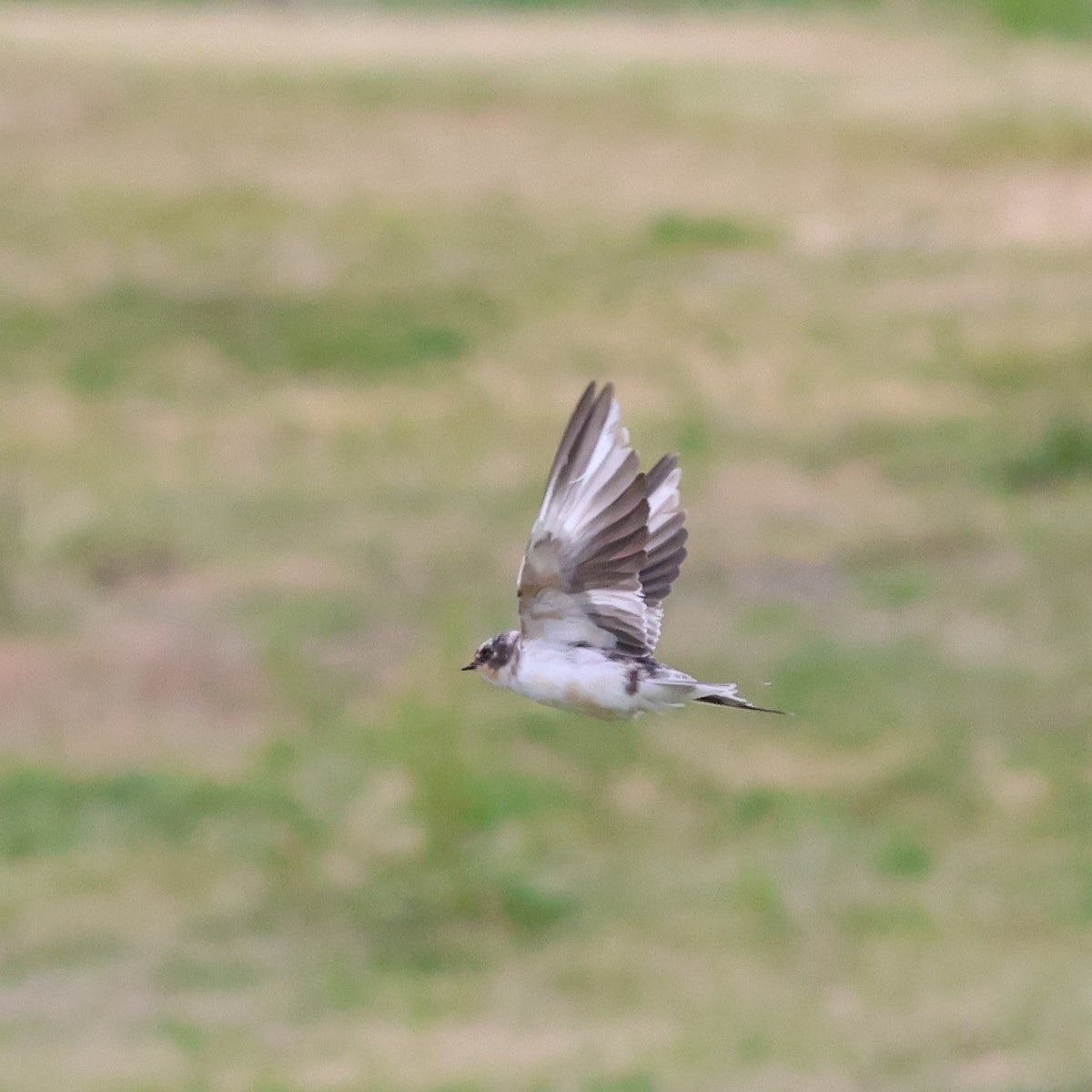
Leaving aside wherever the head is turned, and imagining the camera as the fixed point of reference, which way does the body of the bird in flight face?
to the viewer's left
